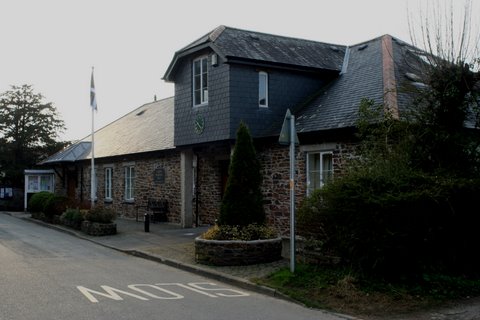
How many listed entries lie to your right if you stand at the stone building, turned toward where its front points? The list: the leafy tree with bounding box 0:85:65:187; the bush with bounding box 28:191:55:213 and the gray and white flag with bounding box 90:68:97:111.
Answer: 3

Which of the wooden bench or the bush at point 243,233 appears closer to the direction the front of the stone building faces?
the bush

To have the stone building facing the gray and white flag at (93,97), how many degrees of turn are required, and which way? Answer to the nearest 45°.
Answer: approximately 90° to its right

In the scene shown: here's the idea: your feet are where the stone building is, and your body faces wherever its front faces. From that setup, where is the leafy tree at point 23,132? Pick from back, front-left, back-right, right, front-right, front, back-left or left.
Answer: right

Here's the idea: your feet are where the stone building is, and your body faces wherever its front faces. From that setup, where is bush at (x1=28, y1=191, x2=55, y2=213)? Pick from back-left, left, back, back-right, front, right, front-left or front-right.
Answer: right

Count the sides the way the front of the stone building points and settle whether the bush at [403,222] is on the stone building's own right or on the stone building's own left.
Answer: on the stone building's own left

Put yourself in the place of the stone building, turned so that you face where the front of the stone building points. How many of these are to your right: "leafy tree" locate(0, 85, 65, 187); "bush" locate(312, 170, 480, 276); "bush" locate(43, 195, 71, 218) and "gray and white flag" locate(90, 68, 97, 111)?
3

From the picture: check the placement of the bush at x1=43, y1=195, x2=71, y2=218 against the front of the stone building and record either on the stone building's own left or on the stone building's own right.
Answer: on the stone building's own right

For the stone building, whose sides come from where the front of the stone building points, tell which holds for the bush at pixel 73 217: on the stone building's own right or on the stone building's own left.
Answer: on the stone building's own right

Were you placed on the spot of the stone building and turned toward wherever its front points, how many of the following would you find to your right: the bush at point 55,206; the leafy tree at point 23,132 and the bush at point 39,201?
3

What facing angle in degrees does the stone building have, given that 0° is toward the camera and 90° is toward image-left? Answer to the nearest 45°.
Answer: approximately 45°

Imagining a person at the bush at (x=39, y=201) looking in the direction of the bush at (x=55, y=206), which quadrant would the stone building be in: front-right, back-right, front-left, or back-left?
front-left

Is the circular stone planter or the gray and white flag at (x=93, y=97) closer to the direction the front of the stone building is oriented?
the circular stone planter
